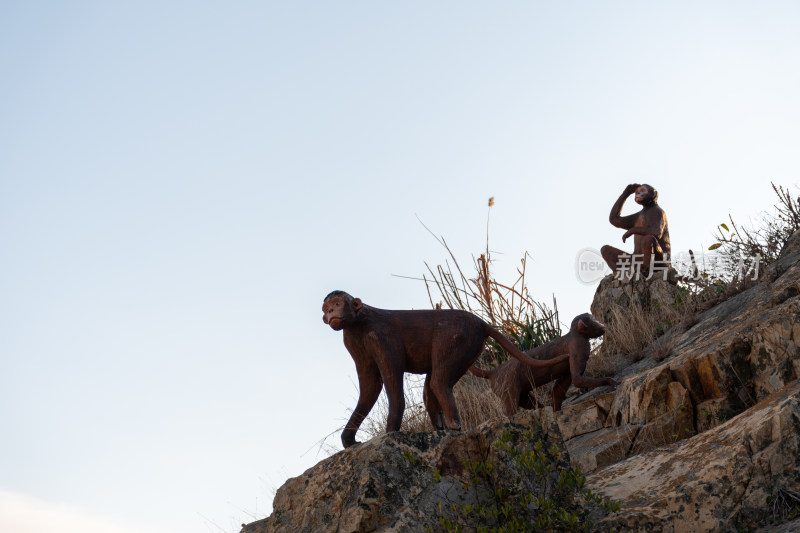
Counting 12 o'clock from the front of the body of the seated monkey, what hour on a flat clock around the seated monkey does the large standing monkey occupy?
The large standing monkey is roughly at 11 o'clock from the seated monkey.

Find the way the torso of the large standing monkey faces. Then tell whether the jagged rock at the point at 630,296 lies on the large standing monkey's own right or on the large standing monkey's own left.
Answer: on the large standing monkey's own right

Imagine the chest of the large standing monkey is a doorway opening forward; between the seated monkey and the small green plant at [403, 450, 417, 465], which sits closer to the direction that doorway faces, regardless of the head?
the small green plant

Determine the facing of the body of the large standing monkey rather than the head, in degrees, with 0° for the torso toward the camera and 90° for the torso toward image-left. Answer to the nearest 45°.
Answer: approximately 90°

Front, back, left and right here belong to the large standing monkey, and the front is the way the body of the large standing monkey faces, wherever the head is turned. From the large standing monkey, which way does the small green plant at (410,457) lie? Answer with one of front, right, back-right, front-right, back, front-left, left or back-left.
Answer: left

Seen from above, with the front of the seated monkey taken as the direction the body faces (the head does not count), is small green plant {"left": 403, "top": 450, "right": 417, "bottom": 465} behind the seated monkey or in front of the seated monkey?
in front

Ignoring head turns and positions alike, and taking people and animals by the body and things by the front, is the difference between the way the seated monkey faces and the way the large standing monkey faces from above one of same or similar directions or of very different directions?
same or similar directions

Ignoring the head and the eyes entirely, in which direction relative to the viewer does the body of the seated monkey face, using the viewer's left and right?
facing the viewer and to the left of the viewer

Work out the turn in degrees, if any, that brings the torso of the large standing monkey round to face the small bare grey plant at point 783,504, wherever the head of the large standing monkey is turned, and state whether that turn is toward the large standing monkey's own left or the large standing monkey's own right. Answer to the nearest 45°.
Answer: approximately 135° to the large standing monkey's own left

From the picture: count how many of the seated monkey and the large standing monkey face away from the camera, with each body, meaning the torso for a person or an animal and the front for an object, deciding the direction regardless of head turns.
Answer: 0

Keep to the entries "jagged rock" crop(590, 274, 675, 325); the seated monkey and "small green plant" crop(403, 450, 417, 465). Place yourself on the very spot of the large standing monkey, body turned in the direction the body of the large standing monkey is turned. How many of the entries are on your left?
1
